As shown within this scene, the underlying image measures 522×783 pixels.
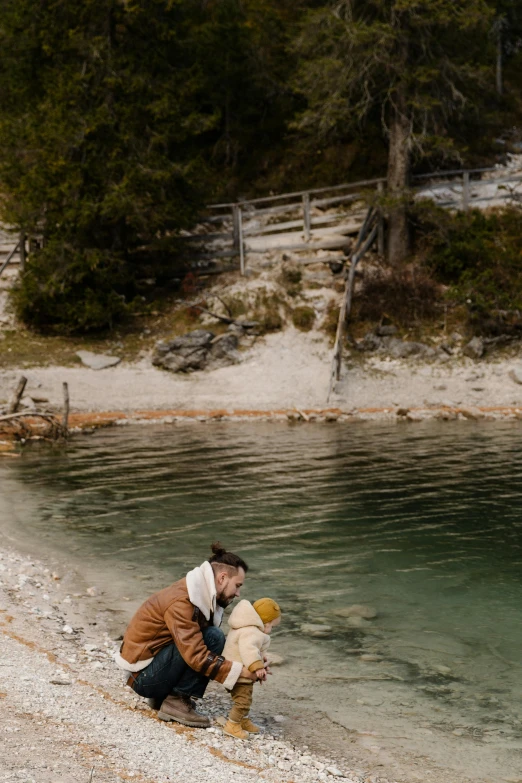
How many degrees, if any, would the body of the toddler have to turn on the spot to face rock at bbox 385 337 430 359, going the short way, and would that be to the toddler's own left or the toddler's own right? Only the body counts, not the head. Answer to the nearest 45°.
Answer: approximately 90° to the toddler's own left

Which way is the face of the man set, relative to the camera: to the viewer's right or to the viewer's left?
to the viewer's right

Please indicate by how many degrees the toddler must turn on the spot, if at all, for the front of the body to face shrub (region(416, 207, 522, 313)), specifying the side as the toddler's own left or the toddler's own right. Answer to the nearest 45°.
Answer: approximately 90° to the toddler's own left

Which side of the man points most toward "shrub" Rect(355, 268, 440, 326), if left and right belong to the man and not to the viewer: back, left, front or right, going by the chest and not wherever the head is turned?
left

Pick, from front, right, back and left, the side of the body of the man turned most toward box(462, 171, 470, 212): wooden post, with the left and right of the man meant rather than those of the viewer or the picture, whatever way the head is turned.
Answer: left

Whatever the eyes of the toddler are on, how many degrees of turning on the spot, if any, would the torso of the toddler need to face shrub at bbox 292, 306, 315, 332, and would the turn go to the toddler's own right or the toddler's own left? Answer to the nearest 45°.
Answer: approximately 90° to the toddler's own left

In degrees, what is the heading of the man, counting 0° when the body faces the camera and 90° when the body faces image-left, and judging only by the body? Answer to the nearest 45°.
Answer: approximately 270°

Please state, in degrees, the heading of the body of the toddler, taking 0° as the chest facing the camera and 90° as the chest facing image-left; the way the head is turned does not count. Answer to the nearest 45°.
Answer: approximately 270°

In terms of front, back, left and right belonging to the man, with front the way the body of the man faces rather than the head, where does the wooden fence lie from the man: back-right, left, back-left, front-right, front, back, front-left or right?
left

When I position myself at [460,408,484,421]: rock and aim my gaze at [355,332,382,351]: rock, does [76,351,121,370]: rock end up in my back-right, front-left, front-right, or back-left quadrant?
front-left

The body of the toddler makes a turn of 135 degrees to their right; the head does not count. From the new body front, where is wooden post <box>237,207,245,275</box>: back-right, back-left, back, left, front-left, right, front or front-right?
back-right

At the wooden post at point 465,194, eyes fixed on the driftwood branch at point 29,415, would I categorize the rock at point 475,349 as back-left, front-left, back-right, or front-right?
front-left

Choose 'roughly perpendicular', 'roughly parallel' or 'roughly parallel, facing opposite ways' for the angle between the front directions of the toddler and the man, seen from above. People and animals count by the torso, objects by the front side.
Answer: roughly parallel
